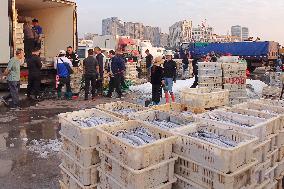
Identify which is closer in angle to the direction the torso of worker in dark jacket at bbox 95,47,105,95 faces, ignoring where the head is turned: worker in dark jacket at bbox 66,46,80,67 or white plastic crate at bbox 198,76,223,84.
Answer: the worker in dark jacket

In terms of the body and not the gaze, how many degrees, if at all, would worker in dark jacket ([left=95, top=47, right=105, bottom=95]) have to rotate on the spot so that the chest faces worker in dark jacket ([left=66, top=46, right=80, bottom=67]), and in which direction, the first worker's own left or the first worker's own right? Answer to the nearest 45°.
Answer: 0° — they already face them

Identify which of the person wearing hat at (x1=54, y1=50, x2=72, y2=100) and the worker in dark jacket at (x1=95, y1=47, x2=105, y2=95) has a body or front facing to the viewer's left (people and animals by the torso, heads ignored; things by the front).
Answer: the worker in dark jacket

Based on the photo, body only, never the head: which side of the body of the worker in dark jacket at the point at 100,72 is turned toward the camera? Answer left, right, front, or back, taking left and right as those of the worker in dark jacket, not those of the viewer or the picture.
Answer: left

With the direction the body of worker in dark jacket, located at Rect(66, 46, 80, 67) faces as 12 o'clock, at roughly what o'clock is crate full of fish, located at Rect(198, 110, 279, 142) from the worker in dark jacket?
The crate full of fish is roughly at 10 o'clock from the worker in dark jacket.

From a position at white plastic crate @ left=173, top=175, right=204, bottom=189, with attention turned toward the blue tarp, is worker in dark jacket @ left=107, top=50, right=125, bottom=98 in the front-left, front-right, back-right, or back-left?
front-left

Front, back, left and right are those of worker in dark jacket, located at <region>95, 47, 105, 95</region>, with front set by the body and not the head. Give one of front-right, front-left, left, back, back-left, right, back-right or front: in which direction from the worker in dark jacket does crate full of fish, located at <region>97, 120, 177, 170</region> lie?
left

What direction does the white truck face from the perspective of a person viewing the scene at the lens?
facing away from the viewer and to the left of the viewer
